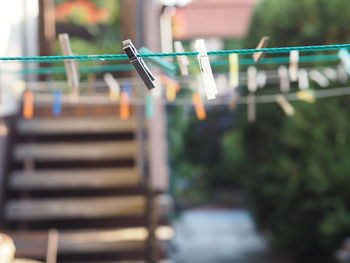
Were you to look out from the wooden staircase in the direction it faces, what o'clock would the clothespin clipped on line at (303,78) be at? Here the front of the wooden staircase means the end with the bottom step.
The clothespin clipped on line is roughly at 10 o'clock from the wooden staircase.

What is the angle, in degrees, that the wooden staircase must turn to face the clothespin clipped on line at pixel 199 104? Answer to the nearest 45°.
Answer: approximately 45° to its left

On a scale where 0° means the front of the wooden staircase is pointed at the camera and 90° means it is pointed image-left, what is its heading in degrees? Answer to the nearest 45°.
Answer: approximately 0°

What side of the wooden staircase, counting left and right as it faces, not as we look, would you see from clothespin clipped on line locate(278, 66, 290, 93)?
left

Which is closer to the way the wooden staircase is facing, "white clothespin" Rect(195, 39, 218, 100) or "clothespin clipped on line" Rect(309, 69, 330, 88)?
the white clothespin
